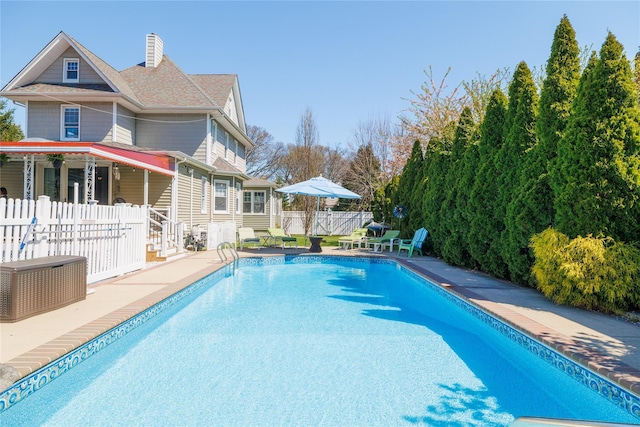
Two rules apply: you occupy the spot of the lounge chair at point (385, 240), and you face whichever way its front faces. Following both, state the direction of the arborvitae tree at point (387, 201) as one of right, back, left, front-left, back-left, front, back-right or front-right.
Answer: back-right

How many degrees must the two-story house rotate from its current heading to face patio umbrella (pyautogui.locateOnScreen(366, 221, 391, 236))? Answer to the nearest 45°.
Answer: approximately 90° to its left

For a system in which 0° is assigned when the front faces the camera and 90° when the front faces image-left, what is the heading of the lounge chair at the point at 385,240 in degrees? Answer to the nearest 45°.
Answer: approximately 45°

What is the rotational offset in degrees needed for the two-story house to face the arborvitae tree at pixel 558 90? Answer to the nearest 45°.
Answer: approximately 45° to its left

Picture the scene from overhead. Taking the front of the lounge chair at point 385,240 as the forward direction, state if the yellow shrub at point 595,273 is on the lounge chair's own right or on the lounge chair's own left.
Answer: on the lounge chair's own left

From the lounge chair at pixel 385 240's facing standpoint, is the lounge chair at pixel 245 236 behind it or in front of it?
in front

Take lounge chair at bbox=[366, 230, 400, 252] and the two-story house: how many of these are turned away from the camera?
0

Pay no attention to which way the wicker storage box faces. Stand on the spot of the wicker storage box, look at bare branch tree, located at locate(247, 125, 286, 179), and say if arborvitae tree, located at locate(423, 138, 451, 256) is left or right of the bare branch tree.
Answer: right

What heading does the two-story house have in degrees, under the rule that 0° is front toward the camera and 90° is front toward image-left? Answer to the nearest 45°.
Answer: approximately 0°

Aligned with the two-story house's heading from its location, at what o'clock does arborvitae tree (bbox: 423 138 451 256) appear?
The arborvitae tree is roughly at 10 o'clock from the two-story house.
